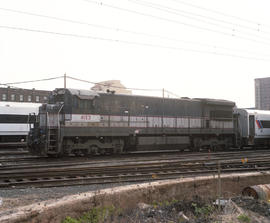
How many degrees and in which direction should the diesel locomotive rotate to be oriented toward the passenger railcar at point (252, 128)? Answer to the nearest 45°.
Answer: approximately 180°

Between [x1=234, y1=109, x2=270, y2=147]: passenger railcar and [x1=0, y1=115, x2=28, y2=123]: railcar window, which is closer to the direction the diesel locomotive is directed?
the railcar window

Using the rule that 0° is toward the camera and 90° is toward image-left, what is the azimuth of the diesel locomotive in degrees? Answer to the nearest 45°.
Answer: approximately 45°

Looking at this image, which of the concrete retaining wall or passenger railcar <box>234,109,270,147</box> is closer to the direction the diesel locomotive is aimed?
the concrete retaining wall

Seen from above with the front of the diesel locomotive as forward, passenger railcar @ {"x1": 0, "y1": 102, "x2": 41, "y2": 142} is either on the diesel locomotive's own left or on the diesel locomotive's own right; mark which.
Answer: on the diesel locomotive's own right
